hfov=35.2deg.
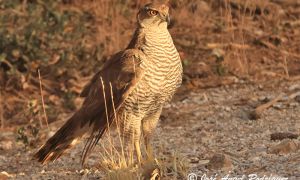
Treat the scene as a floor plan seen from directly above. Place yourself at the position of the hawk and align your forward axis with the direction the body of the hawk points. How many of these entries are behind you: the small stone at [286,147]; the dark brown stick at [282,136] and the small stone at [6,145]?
1

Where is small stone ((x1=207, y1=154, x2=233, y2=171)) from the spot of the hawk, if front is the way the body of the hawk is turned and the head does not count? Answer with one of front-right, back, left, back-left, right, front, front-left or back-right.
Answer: front

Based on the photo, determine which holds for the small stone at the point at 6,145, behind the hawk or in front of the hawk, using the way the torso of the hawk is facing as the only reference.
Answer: behind

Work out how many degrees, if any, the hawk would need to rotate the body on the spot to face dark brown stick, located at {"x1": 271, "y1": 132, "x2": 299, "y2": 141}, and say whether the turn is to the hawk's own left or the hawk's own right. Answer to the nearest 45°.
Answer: approximately 45° to the hawk's own left

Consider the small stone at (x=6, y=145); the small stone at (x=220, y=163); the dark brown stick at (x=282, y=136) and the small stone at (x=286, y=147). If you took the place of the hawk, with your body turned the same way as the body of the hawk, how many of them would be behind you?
1

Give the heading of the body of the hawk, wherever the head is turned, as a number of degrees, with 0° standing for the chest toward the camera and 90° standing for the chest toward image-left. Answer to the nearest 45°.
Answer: approximately 315°

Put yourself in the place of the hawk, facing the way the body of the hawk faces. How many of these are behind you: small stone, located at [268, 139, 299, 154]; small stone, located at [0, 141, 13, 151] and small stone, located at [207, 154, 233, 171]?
1

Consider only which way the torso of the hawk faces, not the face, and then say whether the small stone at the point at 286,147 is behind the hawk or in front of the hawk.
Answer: in front
